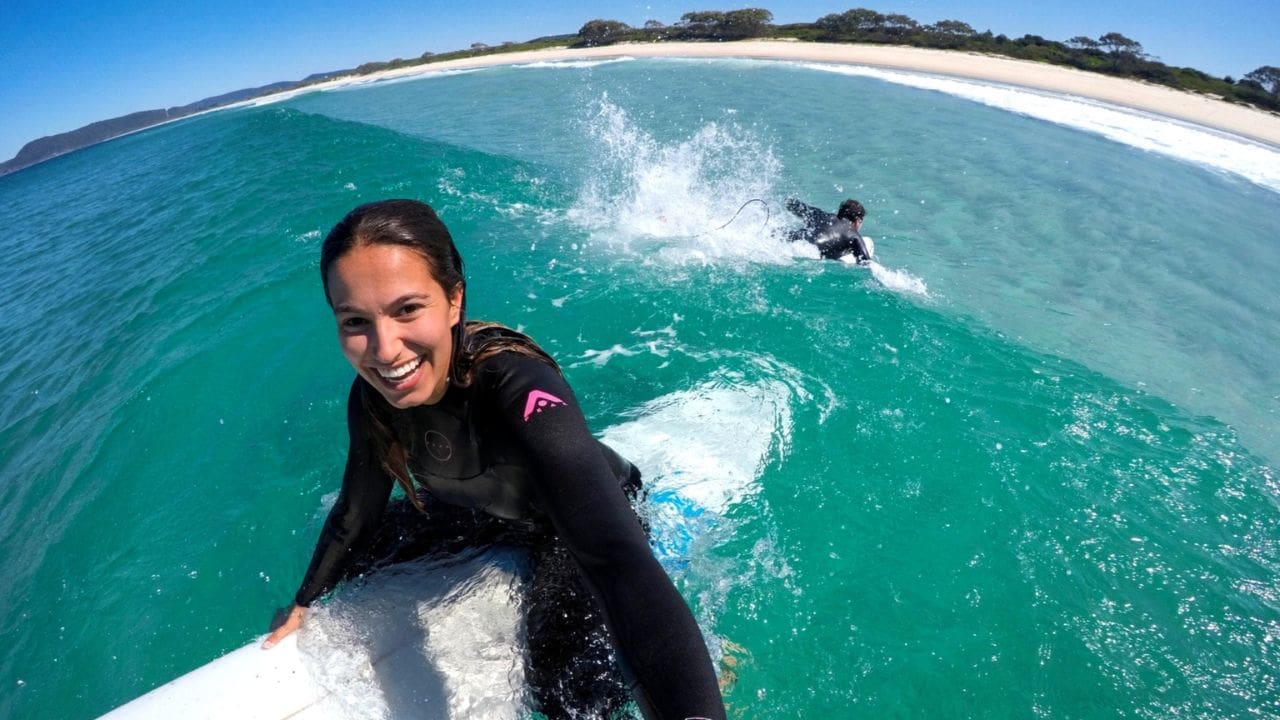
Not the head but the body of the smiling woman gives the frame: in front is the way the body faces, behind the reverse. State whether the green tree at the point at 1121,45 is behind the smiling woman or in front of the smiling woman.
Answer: behind

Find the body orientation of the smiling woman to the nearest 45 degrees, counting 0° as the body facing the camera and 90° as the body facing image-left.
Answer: approximately 45°
